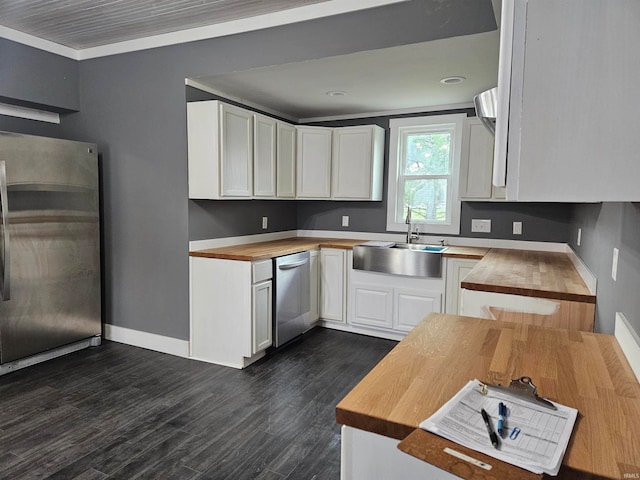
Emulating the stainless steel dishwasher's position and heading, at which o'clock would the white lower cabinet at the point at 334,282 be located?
The white lower cabinet is roughly at 9 o'clock from the stainless steel dishwasher.

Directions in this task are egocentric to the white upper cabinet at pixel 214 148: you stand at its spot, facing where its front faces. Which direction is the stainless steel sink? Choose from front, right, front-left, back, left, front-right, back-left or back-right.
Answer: front-left

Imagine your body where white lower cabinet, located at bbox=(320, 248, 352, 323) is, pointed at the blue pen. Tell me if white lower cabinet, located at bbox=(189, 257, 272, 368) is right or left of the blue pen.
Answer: right

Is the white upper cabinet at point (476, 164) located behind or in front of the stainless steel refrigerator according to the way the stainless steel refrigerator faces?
in front

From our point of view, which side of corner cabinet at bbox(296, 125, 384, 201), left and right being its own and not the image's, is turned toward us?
front

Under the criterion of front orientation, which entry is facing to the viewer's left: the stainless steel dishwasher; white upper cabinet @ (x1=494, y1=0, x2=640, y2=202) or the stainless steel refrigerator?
the white upper cabinet

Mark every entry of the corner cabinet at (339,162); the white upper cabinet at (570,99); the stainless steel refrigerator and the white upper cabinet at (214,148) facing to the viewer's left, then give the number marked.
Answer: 1

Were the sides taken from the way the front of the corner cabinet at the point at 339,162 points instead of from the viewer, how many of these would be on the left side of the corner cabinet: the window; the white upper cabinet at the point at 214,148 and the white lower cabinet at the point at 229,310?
1

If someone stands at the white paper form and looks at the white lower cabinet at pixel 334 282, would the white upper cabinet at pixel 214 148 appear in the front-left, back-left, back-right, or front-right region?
front-left

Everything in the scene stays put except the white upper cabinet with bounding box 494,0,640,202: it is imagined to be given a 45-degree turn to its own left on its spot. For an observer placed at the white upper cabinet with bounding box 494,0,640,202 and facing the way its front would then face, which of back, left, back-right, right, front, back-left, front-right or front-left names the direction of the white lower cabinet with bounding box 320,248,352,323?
right

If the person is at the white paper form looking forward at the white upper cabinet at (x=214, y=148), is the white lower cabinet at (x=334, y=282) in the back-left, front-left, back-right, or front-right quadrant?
front-right

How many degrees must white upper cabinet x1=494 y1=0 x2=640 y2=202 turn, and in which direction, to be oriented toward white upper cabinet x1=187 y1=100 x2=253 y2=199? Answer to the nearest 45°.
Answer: approximately 45° to its right

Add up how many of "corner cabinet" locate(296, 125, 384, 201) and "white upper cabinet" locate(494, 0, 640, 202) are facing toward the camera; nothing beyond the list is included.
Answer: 1

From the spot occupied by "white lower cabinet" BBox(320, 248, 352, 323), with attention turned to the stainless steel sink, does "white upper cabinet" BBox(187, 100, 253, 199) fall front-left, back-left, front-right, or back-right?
back-right

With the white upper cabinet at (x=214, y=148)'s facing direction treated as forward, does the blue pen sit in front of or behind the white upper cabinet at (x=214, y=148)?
in front

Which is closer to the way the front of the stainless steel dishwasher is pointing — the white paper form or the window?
the white paper form

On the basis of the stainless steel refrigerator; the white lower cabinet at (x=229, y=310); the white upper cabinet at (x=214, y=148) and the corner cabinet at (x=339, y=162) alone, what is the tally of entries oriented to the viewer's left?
0
